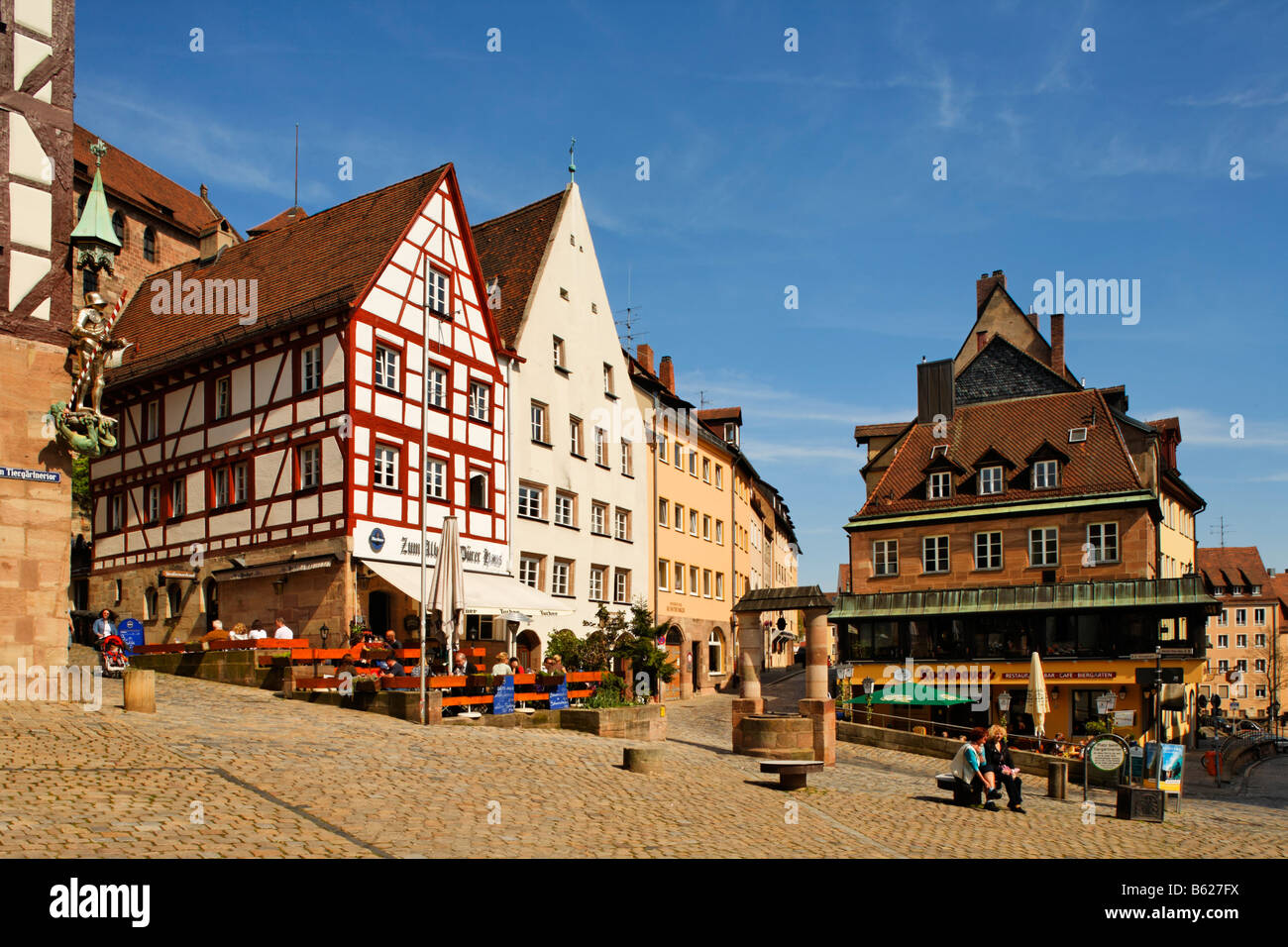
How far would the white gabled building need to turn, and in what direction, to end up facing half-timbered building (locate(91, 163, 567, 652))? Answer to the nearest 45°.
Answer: approximately 90° to its right

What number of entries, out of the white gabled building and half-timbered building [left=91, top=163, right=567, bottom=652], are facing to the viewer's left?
0

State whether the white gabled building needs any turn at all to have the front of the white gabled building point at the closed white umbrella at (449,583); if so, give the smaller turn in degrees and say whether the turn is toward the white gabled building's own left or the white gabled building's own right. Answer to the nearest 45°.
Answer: approximately 45° to the white gabled building's own right

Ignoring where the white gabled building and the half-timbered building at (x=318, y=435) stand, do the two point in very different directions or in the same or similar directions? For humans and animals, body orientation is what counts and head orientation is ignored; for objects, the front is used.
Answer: same or similar directions

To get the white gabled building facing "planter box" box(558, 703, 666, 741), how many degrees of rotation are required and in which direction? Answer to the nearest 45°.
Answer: approximately 45° to its right

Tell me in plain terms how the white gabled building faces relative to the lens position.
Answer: facing the viewer and to the right of the viewer

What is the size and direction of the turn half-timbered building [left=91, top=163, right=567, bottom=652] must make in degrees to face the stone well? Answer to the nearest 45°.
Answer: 0° — it already faces it

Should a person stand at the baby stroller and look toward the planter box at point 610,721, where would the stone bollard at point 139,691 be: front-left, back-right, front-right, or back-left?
front-right

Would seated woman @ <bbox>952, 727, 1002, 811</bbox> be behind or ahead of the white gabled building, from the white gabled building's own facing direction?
ahead

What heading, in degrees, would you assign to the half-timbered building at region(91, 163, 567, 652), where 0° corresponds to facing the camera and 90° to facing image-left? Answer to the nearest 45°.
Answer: approximately 315°
